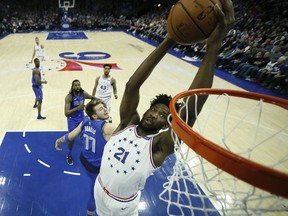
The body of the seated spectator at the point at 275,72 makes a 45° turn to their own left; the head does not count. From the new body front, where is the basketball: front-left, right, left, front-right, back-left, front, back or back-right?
front

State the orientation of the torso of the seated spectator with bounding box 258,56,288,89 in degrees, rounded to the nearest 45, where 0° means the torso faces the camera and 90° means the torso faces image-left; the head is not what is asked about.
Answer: approximately 45°

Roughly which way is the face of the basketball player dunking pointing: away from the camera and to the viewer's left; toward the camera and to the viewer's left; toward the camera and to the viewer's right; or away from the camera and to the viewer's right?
toward the camera and to the viewer's right

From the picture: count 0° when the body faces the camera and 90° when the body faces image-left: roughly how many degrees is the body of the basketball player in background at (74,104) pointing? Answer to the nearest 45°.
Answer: approximately 315°

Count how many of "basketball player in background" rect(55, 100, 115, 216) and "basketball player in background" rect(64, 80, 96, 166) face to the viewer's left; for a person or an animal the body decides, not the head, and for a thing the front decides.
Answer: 0

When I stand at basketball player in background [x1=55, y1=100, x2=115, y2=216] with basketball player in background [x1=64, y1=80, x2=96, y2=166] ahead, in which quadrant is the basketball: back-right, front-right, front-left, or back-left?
back-right

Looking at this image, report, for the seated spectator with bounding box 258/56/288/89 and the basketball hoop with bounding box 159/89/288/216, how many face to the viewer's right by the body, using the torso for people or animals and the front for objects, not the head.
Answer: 0

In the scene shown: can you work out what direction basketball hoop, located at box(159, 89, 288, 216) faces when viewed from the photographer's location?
facing away from the viewer and to the left of the viewer

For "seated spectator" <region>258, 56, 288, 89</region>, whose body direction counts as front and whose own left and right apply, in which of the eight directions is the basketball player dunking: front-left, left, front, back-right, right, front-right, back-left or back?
front-left
